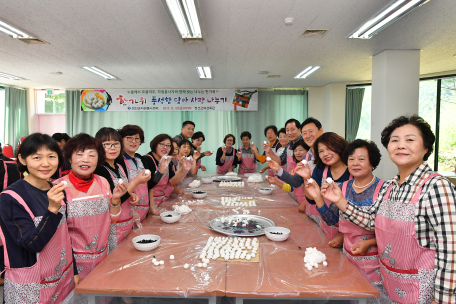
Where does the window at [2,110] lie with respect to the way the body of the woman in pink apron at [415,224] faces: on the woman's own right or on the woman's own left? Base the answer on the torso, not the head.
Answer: on the woman's own right

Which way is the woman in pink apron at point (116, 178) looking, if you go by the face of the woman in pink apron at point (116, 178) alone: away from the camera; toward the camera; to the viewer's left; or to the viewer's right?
toward the camera

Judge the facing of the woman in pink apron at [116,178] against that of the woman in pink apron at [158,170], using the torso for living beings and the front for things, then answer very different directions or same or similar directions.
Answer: same or similar directions

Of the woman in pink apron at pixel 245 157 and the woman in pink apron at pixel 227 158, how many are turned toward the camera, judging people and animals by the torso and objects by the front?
2

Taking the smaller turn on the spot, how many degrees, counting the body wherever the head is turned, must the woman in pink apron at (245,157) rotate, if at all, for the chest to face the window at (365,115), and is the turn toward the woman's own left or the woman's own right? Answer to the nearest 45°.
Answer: approximately 135° to the woman's own left

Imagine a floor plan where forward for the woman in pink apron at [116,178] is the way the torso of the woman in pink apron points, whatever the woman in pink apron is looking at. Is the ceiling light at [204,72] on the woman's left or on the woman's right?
on the woman's left

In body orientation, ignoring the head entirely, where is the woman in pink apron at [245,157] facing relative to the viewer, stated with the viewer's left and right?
facing the viewer

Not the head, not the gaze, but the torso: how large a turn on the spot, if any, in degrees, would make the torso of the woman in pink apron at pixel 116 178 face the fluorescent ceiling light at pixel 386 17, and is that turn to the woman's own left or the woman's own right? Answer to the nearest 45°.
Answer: approximately 45° to the woman's own left

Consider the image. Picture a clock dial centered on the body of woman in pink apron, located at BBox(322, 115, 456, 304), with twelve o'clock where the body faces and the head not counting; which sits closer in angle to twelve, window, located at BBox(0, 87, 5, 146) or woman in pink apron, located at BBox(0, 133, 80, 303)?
the woman in pink apron

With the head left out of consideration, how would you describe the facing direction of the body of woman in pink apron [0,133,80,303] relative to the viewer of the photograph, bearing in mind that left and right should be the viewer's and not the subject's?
facing the viewer and to the right of the viewer

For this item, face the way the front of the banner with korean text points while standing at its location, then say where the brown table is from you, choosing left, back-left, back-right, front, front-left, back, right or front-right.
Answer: front

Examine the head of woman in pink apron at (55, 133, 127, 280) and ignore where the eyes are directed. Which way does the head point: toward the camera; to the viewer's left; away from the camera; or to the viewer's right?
toward the camera

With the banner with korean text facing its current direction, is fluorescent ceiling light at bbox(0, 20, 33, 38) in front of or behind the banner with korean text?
in front

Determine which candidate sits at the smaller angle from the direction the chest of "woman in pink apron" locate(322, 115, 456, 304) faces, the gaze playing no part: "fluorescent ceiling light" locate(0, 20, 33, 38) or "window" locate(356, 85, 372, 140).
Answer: the fluorescent ceiling light

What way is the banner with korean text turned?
toward the camera

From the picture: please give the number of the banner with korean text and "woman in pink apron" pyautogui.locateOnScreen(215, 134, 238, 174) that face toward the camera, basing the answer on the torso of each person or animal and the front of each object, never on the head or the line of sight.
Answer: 2

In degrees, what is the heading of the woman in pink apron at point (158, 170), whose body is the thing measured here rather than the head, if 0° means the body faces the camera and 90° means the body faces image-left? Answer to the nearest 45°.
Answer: approximately 315°
